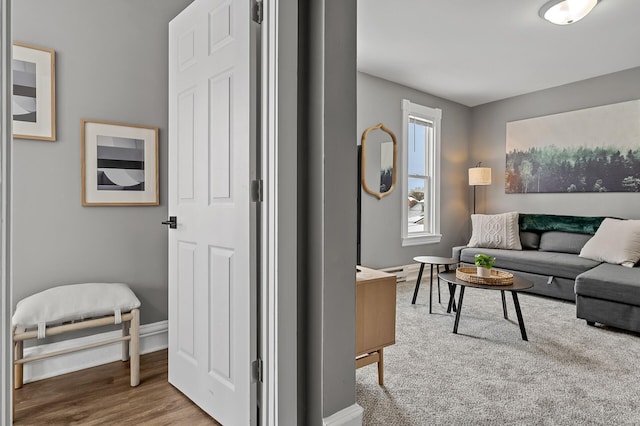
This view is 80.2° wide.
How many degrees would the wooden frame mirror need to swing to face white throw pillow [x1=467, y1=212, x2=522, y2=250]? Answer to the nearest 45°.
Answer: approximately 45° to its left

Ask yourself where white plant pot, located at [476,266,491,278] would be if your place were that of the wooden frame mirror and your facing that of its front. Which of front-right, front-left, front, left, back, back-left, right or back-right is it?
front

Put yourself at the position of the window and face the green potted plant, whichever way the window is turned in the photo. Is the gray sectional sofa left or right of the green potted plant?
left

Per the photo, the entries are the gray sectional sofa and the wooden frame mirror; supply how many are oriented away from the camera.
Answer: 0

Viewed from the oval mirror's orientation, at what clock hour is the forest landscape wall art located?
The forest landscape wall art is roughly at 10 o'clock from the oval mirror.

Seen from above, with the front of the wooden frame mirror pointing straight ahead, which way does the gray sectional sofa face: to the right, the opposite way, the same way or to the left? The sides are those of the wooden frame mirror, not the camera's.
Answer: to the right

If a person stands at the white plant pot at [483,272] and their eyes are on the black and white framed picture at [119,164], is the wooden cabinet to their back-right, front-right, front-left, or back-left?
front-left

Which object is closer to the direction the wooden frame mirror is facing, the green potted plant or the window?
the green potted plant

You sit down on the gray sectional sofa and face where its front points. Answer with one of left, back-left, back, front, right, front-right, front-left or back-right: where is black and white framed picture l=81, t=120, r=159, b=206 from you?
front

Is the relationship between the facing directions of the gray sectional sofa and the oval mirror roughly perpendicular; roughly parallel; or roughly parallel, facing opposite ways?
roughly perpendicular

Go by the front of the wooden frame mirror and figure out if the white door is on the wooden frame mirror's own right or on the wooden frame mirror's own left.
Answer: on the wooden frame mirror's own right

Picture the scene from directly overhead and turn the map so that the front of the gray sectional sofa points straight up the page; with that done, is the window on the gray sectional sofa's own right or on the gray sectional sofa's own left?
on the gray sectional sofa's own right

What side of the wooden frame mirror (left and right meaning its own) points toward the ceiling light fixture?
front

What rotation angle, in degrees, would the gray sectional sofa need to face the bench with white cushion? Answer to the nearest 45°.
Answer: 0° — it already faces it

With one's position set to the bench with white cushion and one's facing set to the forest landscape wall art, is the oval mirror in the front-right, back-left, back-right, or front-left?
front-left

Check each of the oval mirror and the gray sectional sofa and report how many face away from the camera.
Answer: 0

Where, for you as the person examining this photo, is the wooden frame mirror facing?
facing the viewer and to the right of the viewer

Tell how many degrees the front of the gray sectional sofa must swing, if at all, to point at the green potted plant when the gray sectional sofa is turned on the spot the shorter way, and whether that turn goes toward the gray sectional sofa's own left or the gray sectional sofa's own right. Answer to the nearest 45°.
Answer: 0° — it already faces it

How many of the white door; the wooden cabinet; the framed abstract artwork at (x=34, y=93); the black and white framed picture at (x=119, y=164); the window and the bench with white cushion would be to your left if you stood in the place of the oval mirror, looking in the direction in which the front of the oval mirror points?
1

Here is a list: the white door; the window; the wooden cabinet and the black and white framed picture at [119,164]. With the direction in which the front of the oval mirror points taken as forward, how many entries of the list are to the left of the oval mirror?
1

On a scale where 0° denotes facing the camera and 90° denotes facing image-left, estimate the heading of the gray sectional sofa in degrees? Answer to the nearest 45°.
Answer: approximately 45°

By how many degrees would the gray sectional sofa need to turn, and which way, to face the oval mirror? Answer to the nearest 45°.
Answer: approximately 45° to its right

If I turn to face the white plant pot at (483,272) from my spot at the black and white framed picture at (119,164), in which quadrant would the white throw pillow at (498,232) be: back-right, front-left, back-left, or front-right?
front-left
